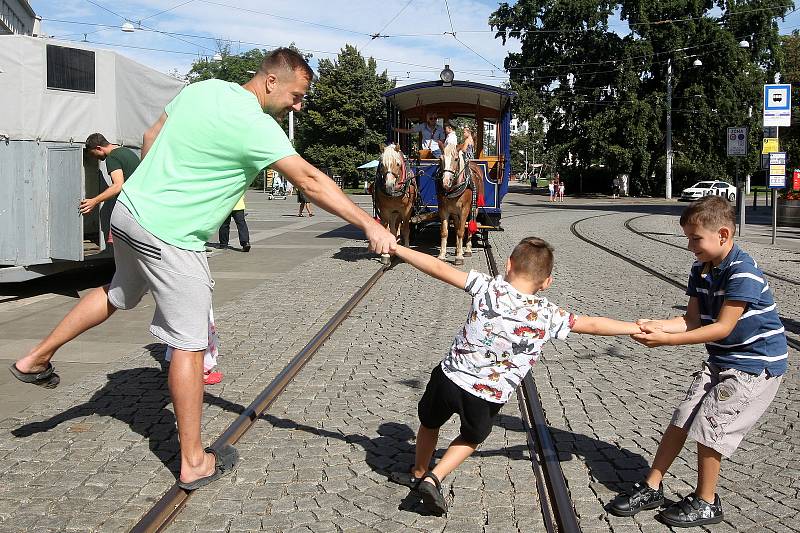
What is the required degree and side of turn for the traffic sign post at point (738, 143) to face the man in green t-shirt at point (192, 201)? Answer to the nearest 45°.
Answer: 0° — it already faces them

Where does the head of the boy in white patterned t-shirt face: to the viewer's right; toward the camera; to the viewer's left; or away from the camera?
away from the camera

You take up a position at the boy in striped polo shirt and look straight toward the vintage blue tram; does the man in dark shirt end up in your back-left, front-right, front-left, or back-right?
front-left

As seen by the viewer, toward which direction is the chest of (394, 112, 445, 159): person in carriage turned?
toward the camera

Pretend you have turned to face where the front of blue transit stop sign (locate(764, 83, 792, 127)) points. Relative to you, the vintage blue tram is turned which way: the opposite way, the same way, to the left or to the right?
the same way

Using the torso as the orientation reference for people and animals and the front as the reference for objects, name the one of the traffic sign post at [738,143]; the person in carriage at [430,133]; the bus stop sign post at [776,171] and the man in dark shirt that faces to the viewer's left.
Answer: the man in dark shirt

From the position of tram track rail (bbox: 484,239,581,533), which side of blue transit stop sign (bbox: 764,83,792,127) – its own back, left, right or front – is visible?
front

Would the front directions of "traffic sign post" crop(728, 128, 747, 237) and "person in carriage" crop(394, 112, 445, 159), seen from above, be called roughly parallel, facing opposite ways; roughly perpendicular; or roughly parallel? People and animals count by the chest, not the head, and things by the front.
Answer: roughly parallel

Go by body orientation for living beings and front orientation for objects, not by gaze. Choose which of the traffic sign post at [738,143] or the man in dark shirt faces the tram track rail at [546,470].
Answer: the traffic sign post

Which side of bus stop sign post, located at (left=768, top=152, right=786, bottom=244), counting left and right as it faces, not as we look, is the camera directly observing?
front

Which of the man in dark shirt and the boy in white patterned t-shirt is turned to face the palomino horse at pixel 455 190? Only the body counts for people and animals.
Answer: the boy in white patterned t-shirt

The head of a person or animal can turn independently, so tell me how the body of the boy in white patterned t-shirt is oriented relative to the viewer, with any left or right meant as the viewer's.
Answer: facing away from the viewer

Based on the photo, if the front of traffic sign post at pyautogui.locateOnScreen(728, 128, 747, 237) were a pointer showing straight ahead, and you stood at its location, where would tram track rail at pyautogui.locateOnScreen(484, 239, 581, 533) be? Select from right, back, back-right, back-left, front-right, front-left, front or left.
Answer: front

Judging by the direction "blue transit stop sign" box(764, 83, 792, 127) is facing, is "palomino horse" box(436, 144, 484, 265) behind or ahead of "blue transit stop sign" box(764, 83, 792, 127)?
ahead

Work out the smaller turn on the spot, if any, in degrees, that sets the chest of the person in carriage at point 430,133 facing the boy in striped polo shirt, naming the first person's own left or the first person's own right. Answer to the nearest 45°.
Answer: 0° — they already face them

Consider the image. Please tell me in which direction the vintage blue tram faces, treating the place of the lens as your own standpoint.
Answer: facing the viewer

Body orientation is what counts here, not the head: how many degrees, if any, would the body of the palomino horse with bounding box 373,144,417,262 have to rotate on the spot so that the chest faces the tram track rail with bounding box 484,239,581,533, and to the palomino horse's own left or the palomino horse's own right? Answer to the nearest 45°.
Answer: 0° — it already faces it

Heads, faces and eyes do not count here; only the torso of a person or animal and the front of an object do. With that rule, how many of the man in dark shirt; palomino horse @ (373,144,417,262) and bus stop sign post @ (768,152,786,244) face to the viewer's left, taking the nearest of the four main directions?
1

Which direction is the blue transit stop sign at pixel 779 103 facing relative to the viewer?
toward the camera

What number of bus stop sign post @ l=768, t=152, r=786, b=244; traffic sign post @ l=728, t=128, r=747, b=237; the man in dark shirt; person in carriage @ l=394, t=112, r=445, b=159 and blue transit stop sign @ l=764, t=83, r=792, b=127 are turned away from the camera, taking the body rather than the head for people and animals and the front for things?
0
